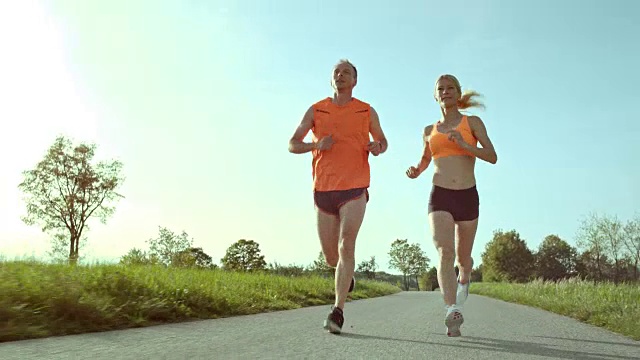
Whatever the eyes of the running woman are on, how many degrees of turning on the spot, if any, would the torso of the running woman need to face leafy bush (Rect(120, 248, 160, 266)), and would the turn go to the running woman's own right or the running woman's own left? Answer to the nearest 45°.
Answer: approximately 135° to the running woman's own right

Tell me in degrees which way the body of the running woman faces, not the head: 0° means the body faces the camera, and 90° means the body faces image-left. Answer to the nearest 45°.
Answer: approximately 0°

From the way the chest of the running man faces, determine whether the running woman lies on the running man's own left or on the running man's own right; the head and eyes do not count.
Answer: on the running man's own left

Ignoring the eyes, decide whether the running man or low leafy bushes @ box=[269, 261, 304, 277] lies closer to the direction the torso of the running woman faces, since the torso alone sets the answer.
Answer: the running man

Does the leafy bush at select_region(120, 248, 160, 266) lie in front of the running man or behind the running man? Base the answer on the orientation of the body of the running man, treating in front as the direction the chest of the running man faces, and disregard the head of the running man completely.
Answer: behind

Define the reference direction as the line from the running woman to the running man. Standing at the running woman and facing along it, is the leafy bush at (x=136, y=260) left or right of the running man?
right

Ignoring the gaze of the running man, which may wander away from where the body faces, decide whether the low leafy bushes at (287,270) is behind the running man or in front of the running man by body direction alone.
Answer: behind

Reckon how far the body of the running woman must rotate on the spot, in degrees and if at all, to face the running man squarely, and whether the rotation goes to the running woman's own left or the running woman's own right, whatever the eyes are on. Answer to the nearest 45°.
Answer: approximately 90° to the running woman's own right
